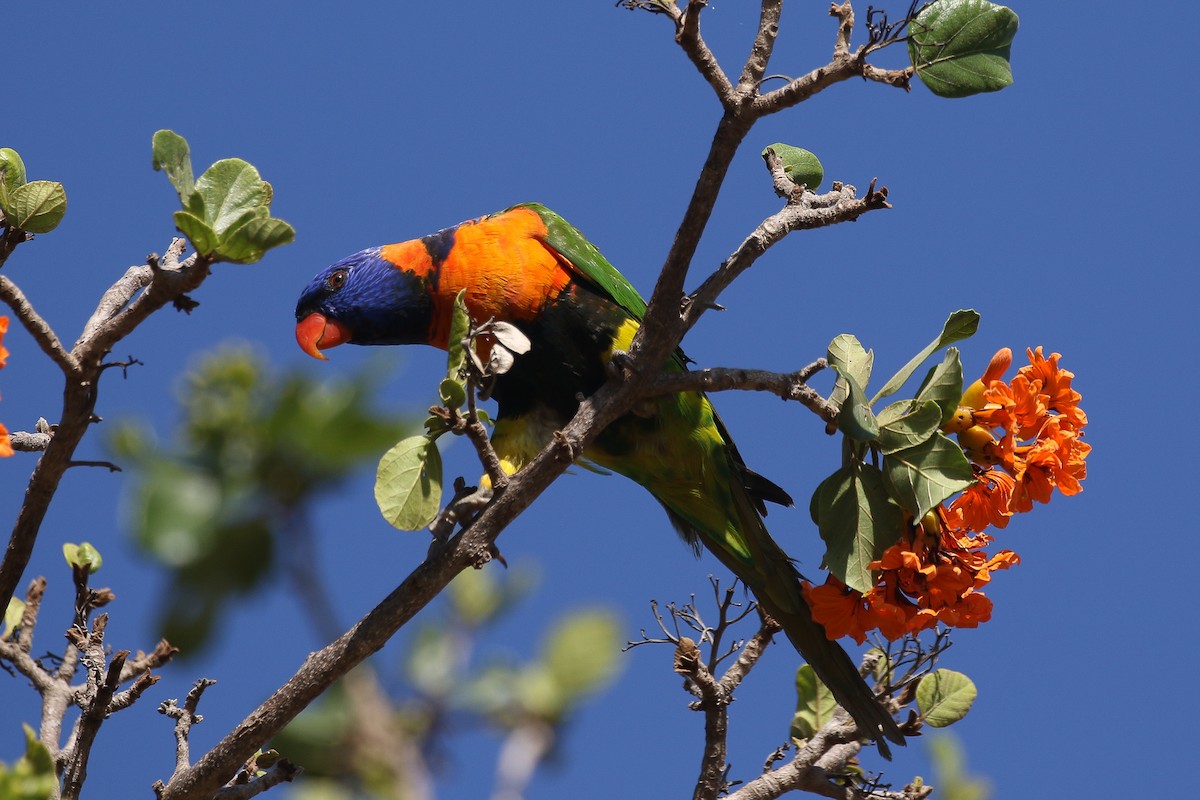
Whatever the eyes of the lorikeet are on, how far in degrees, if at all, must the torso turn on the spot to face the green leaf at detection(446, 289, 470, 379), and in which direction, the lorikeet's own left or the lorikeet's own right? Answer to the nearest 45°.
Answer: approximately 90° to the lorikeet's own left

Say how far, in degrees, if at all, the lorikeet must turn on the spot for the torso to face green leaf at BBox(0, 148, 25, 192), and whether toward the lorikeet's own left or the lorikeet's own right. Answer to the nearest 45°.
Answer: approximately 45° to the lorikeet's own left

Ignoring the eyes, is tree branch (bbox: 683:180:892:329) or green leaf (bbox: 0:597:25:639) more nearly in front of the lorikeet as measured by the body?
the green leaf

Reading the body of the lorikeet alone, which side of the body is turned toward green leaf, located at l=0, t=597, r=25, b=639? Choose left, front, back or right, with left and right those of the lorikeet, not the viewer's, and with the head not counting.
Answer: front

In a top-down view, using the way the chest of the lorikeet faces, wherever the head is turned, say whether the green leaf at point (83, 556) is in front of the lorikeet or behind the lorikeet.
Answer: in front

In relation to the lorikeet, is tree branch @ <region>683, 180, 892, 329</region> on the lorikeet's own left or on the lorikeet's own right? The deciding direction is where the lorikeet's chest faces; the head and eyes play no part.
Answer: on the lorikeet's own left

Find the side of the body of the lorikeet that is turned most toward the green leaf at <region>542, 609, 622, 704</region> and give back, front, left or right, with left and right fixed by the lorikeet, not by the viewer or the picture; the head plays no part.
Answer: right

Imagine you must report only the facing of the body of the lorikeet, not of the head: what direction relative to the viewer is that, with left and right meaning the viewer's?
facing to the left of the viewer
